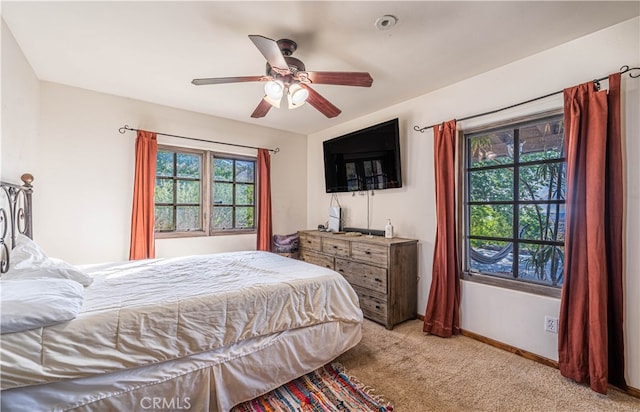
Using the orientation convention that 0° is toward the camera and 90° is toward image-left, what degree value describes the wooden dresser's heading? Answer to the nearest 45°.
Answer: approximately 45°

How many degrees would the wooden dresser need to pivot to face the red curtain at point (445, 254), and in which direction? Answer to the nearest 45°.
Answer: approximately 135° to its left

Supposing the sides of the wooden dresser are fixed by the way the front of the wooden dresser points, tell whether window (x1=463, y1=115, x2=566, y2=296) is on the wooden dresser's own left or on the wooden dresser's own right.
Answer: on the wooden dresser's own left

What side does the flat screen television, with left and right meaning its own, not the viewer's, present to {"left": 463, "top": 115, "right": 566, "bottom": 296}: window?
left

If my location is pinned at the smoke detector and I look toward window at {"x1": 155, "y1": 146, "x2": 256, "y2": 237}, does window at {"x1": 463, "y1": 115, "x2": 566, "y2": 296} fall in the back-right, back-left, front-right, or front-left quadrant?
back-right

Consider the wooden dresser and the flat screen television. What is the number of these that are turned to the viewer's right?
0

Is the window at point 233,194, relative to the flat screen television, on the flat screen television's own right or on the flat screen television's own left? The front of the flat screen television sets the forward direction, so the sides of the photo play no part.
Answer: on the flat screen television's own right

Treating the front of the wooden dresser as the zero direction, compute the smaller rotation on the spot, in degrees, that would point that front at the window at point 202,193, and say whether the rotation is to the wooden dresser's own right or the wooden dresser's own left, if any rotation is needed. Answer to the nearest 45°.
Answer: approximately 45° to the wooden dresser's own right

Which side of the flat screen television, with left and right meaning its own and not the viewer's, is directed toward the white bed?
front

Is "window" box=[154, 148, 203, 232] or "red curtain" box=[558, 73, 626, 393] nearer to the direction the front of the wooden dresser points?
the window

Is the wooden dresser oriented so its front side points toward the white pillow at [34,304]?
yes
